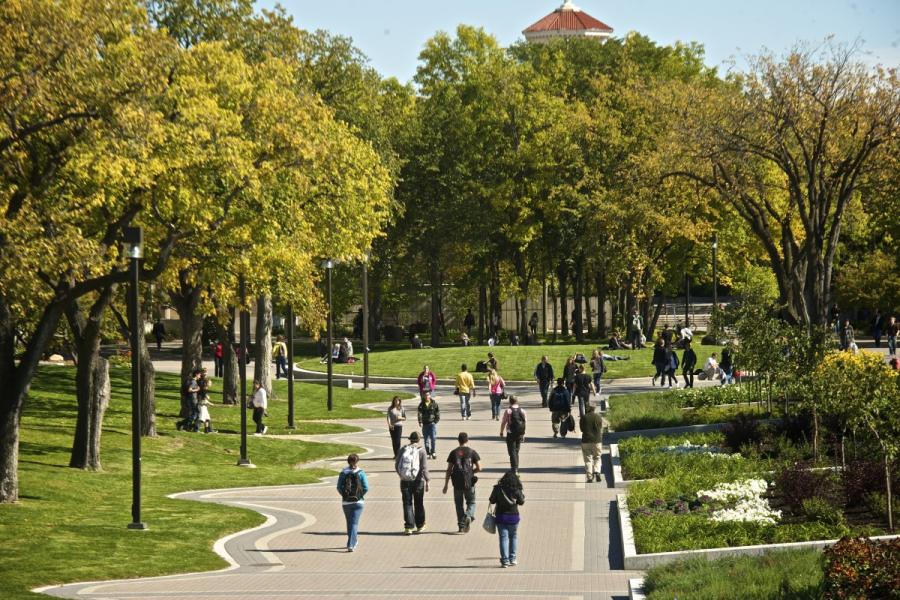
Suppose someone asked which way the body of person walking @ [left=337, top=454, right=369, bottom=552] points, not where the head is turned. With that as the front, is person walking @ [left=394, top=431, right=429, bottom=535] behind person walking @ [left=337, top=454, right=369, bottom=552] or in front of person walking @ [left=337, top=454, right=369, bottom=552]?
in front

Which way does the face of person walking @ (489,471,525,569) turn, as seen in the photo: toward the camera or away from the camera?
away from the camera

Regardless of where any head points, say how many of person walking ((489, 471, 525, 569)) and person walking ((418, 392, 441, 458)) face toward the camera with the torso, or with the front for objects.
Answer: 1

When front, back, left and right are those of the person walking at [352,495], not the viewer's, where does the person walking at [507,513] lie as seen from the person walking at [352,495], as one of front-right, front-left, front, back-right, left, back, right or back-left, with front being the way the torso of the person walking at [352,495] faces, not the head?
back-right

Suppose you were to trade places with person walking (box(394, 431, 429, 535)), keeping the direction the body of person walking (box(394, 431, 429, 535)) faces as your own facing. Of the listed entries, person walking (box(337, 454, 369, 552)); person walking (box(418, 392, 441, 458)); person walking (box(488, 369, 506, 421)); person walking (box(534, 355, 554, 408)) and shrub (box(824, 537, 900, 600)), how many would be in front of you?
3

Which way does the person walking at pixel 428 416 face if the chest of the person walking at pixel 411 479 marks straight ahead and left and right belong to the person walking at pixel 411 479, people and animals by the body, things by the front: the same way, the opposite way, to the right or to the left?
the opposite way

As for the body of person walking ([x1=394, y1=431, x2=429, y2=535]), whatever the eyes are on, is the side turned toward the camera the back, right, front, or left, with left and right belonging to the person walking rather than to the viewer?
back

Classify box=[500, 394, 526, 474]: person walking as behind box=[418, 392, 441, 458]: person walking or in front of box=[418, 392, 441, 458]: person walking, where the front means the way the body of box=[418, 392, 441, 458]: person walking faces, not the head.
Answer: in front

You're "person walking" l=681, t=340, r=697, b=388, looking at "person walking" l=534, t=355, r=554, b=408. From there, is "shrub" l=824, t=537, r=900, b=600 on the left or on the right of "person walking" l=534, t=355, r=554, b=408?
left

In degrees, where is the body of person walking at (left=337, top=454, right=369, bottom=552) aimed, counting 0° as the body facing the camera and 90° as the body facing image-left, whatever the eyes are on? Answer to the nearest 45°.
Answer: approximately 180°

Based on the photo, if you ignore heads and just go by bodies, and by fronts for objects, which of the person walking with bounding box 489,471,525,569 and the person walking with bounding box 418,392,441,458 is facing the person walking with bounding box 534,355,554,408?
the person walking with bounding box 489,471,525,569

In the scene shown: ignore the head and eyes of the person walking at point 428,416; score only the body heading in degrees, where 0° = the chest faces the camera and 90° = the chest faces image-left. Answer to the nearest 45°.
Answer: approximately 0°

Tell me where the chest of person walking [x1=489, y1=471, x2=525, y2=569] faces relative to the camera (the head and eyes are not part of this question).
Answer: away from the camera

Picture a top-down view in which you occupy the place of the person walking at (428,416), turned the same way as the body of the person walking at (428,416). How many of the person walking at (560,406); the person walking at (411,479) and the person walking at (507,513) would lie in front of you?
2
